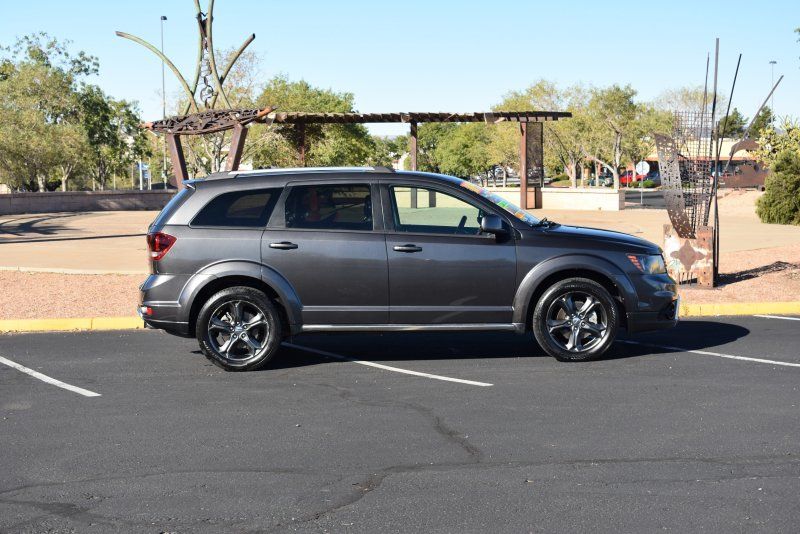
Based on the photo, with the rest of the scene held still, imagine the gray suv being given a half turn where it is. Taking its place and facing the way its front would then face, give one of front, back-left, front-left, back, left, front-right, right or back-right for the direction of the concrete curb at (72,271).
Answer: front-right

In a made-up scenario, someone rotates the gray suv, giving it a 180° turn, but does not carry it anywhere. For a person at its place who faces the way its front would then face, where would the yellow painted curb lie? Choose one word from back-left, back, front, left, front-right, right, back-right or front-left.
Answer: back-right

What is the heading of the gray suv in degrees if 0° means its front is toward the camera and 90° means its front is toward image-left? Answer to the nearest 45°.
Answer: approximately 270°

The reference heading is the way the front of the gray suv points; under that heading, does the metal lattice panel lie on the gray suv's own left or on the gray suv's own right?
on the gray suv's own left

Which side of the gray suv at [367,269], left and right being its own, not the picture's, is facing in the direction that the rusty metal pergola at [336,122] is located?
left

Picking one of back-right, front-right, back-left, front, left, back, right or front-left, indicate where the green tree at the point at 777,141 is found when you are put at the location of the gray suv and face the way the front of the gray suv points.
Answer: front-left

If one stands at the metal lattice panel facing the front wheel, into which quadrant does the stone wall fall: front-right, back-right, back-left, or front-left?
back-right

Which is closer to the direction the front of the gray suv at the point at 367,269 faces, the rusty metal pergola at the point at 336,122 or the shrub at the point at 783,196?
the shrub

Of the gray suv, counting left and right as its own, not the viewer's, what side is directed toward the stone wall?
left

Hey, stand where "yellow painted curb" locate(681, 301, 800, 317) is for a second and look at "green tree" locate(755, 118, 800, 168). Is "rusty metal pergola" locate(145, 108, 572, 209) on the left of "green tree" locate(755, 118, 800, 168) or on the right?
left
